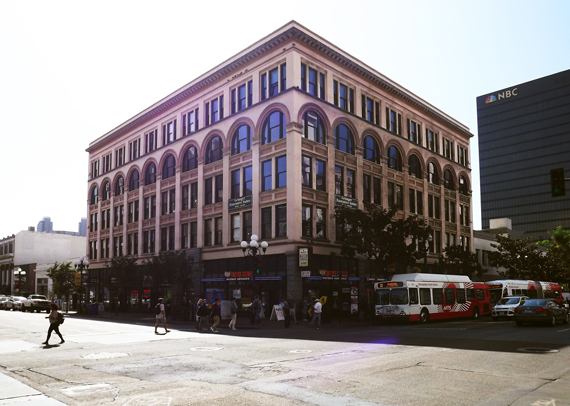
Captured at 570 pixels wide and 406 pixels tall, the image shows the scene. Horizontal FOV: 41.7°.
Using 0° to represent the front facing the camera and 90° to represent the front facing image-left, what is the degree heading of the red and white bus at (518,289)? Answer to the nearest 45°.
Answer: approximately 45°

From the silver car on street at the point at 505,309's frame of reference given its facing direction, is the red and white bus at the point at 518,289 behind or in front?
behind

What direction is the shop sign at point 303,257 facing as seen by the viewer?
toward the camera

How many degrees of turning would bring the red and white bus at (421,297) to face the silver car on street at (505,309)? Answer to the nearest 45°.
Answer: approximately 180°

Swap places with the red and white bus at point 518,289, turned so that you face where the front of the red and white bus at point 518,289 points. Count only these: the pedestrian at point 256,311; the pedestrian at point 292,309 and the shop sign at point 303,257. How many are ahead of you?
3

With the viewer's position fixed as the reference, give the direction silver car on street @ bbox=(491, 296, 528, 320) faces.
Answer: facing the viewer and to the left of the viewer

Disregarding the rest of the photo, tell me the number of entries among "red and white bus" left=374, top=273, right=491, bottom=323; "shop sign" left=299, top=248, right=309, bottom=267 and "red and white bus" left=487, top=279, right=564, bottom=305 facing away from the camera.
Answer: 0

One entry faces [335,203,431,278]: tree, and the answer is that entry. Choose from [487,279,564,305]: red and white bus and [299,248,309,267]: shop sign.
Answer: the red and white bus

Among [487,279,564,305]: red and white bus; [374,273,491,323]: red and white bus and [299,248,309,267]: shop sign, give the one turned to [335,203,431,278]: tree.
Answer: [487,279,564,305]: red and white bus

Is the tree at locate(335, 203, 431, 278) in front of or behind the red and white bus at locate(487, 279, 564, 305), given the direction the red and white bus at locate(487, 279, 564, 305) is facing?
in front
